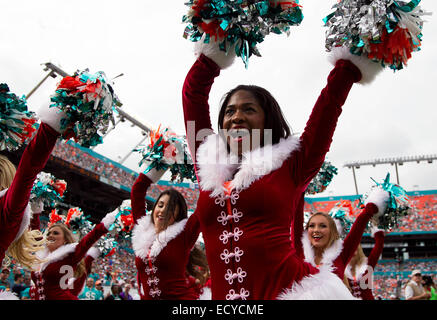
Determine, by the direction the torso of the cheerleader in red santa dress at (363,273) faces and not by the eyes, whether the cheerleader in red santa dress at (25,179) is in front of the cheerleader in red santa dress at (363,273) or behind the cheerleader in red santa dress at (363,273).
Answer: in front

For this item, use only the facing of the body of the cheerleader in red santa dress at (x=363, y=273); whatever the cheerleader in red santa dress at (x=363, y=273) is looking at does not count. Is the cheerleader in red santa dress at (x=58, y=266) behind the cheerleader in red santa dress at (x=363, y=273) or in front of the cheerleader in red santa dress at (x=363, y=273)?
in front

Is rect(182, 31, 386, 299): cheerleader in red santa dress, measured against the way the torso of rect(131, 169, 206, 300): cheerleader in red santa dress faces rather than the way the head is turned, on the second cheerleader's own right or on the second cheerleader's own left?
on the second cheerleader's own left

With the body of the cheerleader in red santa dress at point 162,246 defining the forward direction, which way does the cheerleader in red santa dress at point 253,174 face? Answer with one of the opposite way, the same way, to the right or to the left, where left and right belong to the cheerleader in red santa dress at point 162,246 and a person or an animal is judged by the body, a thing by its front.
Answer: the same way

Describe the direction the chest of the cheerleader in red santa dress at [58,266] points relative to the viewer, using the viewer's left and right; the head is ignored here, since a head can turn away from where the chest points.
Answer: facing the viewer and to the left of the viewer

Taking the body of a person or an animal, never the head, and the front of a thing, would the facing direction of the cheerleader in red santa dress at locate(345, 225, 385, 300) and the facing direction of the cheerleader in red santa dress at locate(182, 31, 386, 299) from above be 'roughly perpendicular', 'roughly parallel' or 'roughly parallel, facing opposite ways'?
roughly parallel

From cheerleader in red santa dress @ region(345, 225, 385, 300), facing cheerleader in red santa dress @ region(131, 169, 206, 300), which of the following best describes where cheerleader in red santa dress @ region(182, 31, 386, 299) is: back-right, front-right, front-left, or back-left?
front-left

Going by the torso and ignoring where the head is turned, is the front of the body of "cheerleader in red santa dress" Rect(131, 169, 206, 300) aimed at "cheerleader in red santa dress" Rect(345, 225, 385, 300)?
no

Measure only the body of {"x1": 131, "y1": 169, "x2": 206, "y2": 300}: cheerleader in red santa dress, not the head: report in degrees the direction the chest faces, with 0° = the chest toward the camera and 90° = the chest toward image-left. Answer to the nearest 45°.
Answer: approximately 45°

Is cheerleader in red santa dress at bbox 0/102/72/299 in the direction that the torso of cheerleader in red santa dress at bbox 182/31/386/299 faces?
no

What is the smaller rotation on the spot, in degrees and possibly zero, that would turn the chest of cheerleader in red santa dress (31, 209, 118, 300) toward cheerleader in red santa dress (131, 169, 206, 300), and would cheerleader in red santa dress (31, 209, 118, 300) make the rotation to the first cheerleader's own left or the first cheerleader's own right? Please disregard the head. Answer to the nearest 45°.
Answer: approximately 90° to the first cheerleader's own left

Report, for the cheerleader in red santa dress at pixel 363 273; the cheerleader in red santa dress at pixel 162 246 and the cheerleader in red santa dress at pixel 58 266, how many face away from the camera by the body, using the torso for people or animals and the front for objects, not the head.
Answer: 0

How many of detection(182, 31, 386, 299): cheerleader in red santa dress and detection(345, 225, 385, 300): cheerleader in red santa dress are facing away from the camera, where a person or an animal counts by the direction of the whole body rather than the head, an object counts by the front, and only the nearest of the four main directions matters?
0

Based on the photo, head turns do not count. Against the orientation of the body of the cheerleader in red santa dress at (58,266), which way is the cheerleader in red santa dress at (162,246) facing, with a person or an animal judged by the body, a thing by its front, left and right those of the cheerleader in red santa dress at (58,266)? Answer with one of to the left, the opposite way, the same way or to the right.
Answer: the same way

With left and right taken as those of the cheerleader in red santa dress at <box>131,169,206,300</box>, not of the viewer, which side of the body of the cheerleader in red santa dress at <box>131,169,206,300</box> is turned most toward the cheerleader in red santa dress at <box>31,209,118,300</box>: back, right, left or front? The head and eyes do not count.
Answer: right
